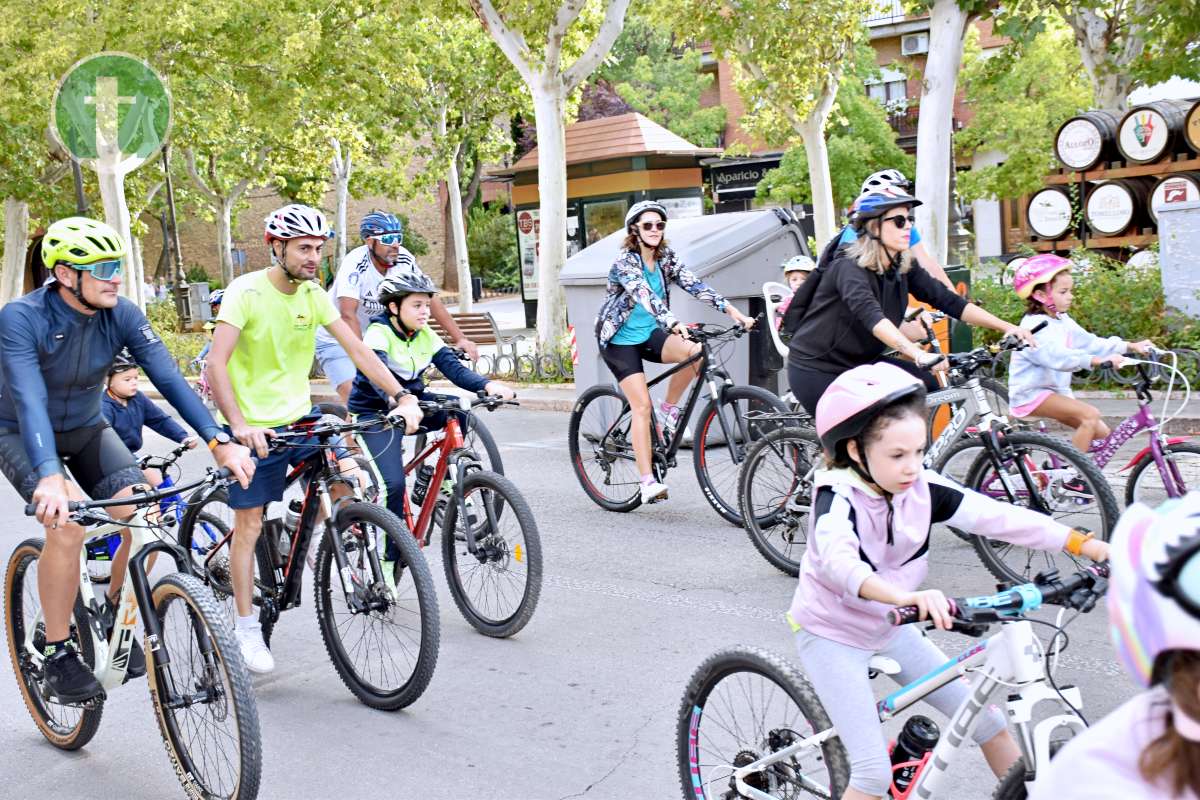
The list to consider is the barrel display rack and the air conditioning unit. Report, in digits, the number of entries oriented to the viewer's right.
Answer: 0

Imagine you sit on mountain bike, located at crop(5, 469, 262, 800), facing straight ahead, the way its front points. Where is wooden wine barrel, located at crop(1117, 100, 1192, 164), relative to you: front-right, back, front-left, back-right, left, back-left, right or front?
left

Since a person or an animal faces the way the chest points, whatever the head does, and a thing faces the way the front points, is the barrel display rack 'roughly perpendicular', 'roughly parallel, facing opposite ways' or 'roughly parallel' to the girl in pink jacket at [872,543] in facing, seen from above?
roughly perpendicular

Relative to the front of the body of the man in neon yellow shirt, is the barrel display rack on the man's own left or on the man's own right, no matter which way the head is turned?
on the man's own left

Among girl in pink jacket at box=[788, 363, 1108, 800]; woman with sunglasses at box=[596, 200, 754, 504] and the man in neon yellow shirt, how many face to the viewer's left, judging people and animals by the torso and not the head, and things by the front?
0

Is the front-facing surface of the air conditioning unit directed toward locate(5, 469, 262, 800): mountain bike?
yes

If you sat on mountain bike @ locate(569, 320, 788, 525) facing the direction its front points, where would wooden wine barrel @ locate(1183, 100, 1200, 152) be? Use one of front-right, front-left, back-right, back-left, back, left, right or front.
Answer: left

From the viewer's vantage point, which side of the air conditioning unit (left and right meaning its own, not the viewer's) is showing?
front

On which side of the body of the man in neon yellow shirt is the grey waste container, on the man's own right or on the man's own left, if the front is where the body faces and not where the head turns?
on the man's own left

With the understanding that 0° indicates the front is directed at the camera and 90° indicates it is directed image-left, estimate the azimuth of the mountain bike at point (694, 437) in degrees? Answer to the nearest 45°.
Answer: approximately 315°

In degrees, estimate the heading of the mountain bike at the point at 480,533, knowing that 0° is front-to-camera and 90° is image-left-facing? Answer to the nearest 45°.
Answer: approximately 315°

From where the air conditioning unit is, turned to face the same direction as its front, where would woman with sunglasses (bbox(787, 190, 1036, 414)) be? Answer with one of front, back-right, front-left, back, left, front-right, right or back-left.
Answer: front

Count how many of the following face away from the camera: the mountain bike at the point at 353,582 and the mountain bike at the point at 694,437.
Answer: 0
